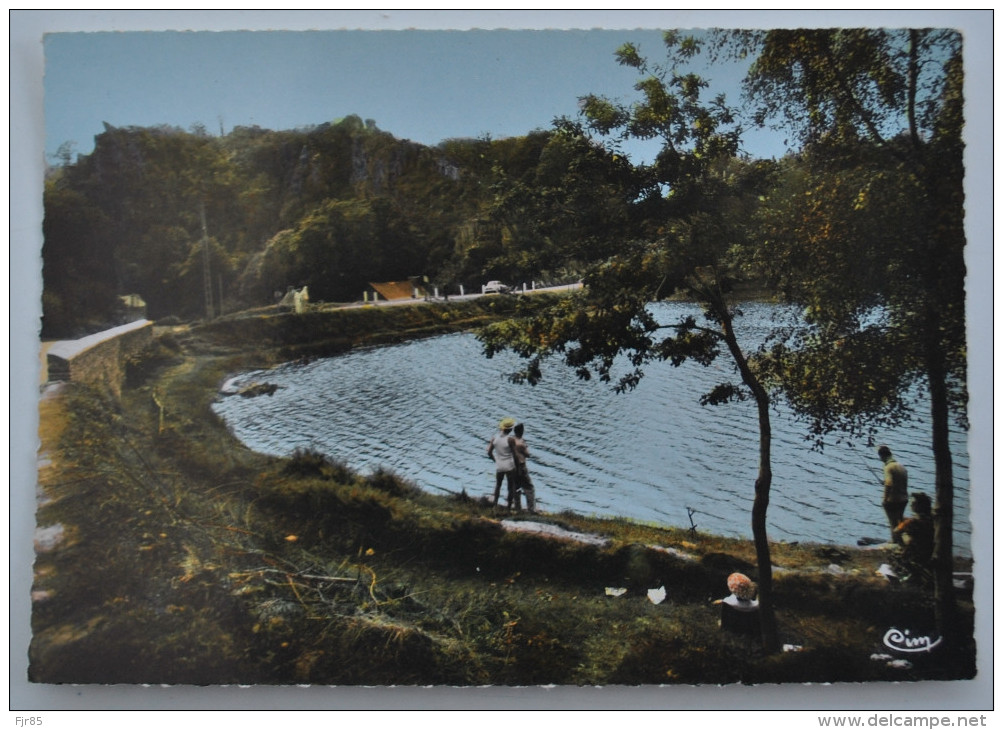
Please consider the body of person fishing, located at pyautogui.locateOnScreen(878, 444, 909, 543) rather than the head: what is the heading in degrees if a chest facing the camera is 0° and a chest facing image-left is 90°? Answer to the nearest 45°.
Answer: approximately 135°
